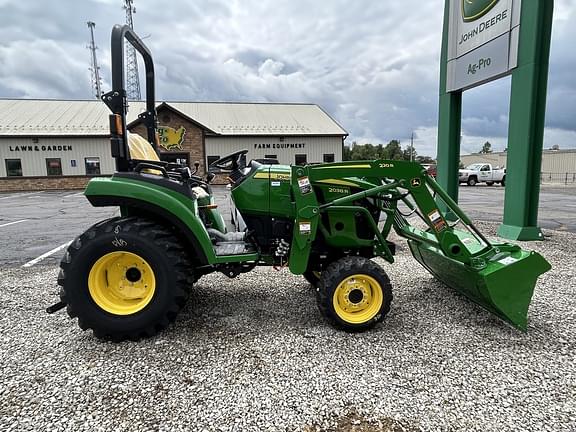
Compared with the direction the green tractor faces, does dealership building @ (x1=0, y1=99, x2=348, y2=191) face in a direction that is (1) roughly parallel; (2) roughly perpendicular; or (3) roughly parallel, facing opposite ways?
roughly perpendicular

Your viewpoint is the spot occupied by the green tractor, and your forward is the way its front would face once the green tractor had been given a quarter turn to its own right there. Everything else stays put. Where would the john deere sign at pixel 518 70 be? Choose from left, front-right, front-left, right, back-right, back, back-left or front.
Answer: back-left

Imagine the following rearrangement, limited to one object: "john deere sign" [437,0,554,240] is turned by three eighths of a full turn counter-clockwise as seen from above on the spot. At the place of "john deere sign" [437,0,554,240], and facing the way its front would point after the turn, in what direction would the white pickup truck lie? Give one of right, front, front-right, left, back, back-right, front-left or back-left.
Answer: left

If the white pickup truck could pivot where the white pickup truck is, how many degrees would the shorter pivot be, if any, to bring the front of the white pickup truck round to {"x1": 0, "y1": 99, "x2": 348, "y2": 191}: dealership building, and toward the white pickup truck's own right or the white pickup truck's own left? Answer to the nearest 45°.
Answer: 0° — it already faces it

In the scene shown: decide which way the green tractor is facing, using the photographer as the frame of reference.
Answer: facing to the right of the viewer

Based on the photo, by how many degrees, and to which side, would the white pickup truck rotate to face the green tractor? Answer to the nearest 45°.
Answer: approximately 45° to its left

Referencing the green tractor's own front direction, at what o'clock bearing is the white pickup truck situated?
The white pickup truck is roughly at 10 o'clock from the green tractor.

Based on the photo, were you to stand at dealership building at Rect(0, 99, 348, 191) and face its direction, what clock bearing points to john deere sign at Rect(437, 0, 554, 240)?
The john deere sign is roughly at 11 o'clock from the dealership building.

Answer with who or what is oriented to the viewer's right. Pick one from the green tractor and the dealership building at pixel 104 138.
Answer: the green tractor

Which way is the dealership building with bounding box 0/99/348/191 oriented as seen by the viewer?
toward the camera

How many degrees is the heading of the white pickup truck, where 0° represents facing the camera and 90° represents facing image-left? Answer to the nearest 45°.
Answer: approximately 45°

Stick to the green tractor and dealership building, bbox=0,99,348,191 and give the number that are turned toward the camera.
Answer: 1
